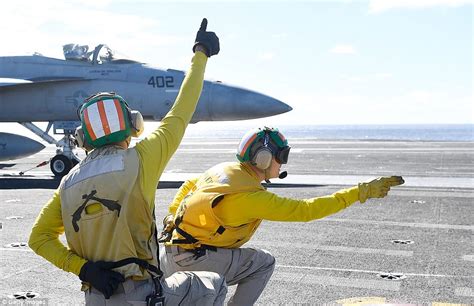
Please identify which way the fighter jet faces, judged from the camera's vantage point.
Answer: facing to the right of the viewer

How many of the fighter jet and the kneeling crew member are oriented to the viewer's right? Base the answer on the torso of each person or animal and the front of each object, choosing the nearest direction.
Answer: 2

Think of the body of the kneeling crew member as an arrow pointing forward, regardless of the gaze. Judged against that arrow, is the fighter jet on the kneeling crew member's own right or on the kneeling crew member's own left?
on the kneeling crew member's own left

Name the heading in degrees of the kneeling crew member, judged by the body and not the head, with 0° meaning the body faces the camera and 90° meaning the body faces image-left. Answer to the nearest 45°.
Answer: approximately 270°

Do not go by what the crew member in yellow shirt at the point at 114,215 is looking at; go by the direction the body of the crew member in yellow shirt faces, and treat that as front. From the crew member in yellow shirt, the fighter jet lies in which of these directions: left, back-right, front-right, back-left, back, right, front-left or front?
front-left

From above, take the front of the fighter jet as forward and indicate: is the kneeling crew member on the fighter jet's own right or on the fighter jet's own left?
on the fighter jet's own right

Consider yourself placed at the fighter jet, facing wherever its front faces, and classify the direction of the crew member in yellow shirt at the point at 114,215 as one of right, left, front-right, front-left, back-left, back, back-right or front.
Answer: right

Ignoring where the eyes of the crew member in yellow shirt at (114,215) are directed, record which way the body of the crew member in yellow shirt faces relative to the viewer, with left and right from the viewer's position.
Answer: facing away from the viewer and to the right of the viewer
